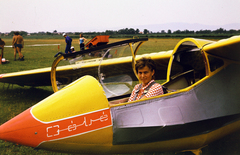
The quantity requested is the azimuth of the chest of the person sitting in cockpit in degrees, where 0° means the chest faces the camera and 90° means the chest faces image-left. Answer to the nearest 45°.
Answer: approximately 45°

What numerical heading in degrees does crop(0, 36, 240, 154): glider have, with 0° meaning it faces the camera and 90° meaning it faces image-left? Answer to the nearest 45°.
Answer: approximately 45°
